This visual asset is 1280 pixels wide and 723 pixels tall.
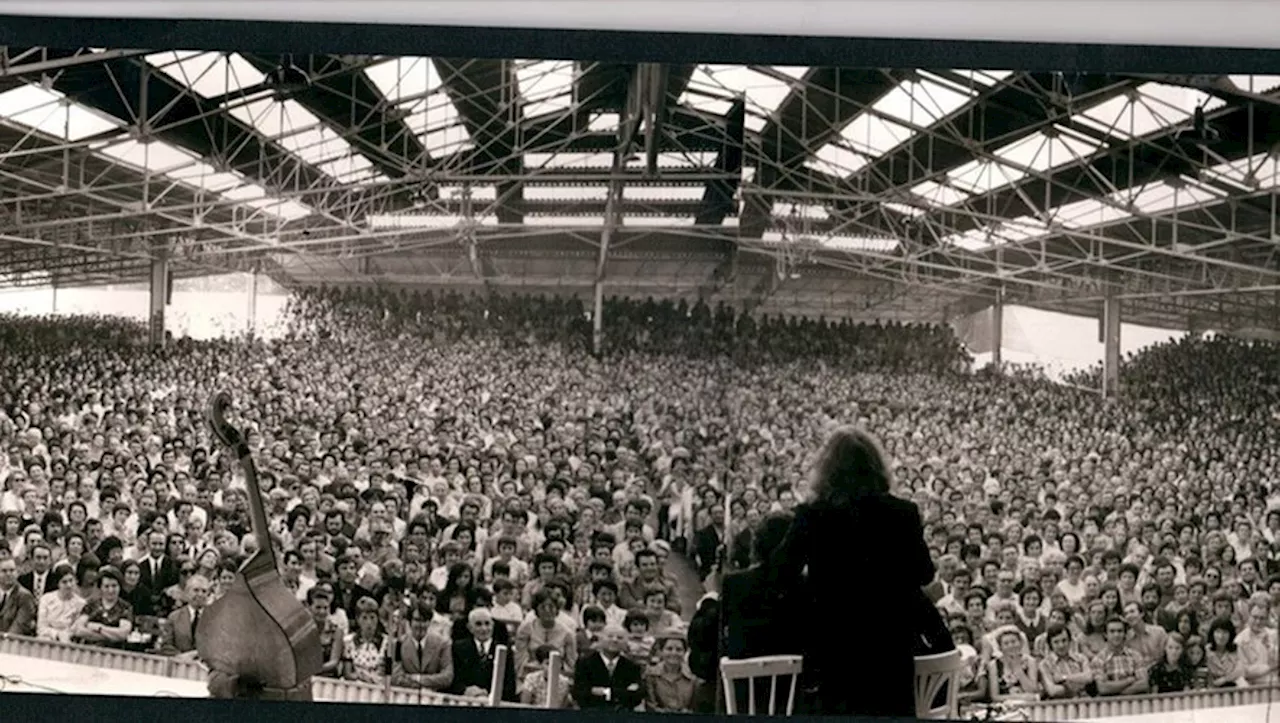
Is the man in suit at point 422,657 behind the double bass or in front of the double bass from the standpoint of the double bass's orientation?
in front

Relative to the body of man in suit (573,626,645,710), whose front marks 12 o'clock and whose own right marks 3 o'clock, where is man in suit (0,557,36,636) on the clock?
man in suit (0,557,36,636) is roughly at 3 o'clock from man in suit (573,626,645,710).

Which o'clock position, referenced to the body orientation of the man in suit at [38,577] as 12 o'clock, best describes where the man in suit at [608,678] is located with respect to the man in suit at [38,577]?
the man in suit at [608,678] is roughly at 10 o'clock from the man in suit at [38,577].

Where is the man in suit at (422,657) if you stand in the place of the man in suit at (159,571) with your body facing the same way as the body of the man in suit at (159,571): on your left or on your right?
on your left

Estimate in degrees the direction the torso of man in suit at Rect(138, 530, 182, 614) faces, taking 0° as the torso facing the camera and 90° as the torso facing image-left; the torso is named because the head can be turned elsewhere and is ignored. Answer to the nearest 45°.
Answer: approximately 0°

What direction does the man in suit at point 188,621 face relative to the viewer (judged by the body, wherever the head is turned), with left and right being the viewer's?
facing the viewer and to the right of the viewer

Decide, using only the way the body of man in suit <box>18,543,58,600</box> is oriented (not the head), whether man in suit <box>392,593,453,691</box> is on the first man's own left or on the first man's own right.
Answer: on the first man's own left
